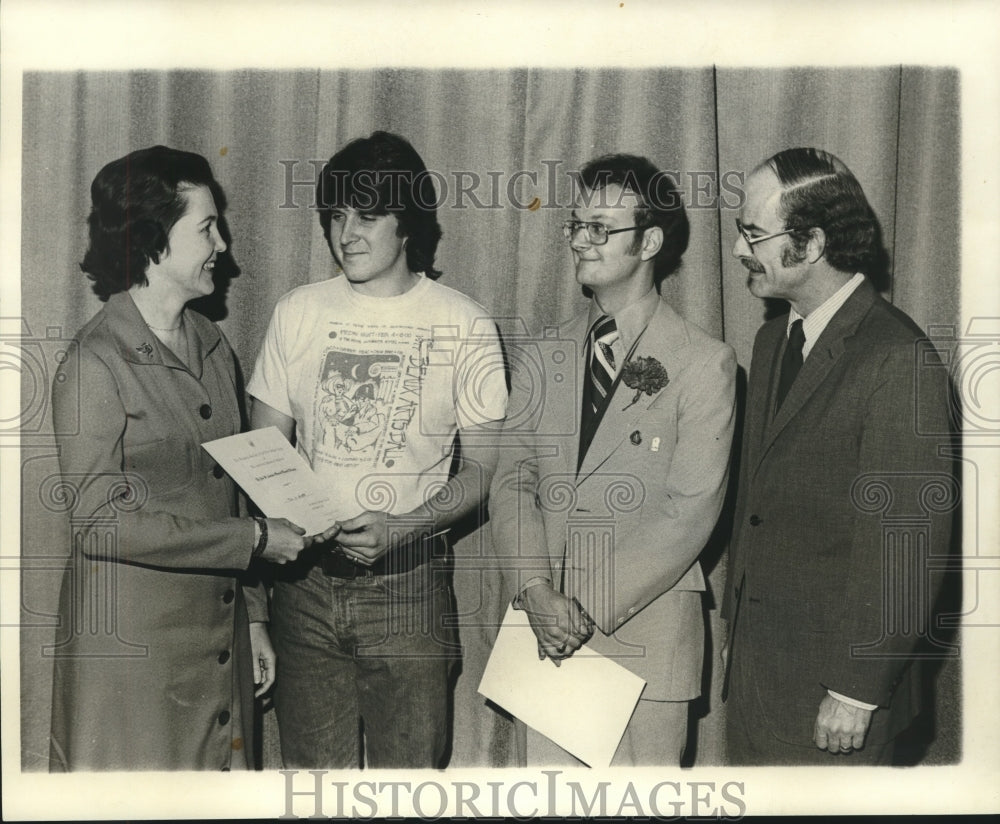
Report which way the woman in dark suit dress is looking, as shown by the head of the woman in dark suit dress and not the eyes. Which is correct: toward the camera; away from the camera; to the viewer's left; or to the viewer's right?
to the viewer's right

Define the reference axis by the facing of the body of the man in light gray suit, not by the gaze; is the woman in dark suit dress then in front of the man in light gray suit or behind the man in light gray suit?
in front

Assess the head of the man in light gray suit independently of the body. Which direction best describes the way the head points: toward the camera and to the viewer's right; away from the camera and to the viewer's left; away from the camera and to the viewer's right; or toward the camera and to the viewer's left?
toward the camera and to the viewer's left

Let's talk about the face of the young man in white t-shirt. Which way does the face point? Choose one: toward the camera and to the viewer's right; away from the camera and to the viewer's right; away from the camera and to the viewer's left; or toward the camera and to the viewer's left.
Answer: toward the camera and to the viewer's left

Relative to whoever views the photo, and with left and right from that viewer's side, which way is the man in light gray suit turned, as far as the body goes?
facing the viewer and to the left of the viewer

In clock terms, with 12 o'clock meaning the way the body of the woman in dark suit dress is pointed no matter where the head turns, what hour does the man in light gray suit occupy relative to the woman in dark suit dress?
The man in light gray suit is roughly at 11 o'clock from the woman in dark suit dress.

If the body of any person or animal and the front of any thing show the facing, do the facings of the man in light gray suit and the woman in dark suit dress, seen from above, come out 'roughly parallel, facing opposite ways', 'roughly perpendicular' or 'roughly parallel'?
roughly perpendicular

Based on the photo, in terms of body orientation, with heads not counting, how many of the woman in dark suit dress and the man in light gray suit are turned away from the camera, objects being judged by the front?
0

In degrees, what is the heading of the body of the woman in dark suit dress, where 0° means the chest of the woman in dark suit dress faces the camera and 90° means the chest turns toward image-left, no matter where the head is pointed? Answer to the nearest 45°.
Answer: approximately 315°
